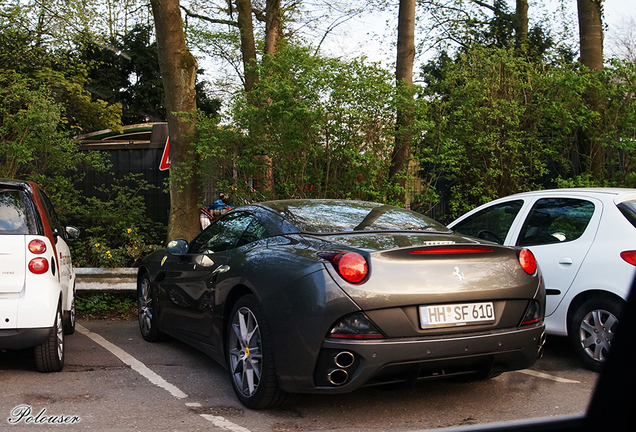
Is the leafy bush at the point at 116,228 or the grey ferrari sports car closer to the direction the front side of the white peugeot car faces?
the leafy bush

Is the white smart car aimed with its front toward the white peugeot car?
no

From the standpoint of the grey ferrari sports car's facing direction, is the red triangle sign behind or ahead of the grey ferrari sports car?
ahead

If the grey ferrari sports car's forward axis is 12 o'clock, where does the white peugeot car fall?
The white peugeot car is roughly at 3 o'clock from the grey ferrari sports car.

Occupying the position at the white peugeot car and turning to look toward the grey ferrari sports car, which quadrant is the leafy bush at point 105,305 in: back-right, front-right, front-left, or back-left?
front-right

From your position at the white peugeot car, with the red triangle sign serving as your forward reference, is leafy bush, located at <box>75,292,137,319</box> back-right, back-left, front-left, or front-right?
front-left

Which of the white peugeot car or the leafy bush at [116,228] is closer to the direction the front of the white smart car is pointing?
the leafy bush

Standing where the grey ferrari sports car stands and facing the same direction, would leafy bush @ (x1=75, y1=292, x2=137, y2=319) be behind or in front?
in front

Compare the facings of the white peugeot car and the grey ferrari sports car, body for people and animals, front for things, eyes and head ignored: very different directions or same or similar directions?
same or similar directions

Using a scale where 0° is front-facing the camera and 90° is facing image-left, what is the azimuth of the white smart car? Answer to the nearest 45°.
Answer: approximately 180°

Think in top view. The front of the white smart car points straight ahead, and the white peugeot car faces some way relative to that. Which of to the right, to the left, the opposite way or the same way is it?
the same way

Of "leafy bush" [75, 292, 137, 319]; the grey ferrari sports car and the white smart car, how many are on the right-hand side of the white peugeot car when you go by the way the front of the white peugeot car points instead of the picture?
0

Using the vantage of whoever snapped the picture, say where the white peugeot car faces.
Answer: facing away from the viewer and to the left of the viewer

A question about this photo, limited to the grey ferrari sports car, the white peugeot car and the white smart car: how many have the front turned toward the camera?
0

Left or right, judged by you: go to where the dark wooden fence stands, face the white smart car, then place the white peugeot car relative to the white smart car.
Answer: left

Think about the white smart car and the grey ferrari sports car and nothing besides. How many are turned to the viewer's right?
0

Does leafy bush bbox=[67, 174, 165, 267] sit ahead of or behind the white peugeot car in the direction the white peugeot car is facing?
ahead

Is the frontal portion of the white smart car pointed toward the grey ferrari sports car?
no

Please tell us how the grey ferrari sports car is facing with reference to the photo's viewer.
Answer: facing away from the viewer and to the left of the viewer

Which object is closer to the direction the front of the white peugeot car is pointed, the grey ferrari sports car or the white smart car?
the white smart car
